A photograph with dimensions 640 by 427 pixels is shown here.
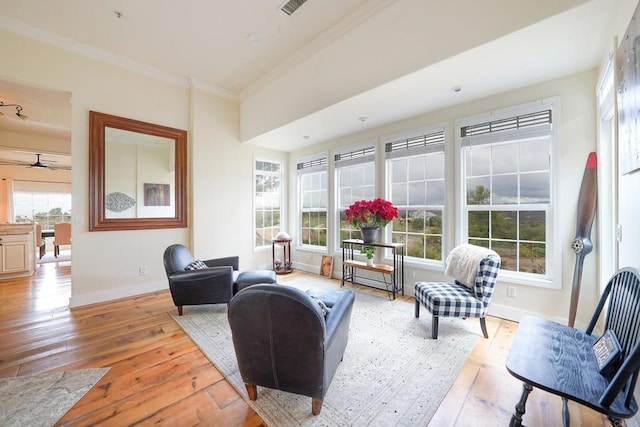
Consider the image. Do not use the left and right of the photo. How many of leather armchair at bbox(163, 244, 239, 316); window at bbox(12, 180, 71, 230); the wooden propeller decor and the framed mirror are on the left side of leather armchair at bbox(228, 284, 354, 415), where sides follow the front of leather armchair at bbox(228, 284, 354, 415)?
3

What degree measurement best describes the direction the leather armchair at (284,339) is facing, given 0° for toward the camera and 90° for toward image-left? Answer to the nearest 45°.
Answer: approximately 225°

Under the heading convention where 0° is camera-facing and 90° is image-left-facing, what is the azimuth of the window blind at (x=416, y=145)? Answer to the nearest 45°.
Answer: approximately 45°

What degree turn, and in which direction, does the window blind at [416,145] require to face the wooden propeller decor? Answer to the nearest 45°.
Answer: approximately 90° to its left

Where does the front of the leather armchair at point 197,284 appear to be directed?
to the viewer's right

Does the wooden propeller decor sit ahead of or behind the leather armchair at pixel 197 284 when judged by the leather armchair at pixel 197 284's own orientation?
ahead

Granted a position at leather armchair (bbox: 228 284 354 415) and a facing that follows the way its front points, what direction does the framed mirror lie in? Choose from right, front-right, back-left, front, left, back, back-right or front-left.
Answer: left

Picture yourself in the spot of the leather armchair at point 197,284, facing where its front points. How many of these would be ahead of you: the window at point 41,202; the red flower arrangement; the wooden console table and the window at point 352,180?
3

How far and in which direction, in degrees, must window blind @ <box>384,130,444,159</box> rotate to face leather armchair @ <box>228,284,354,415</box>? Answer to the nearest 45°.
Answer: approximately 45° to its left

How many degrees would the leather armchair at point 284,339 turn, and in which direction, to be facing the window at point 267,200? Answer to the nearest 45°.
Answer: approximately 45° to its left
